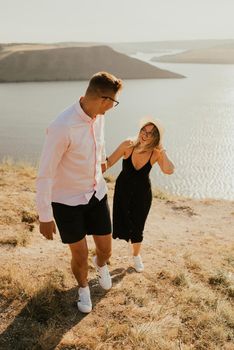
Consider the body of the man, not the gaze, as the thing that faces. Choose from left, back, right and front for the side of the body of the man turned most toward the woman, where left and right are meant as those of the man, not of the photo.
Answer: left

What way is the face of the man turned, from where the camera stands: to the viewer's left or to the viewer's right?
to the viewer's right

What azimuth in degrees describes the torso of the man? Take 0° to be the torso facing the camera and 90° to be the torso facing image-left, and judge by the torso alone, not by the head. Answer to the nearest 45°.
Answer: approximately 315°

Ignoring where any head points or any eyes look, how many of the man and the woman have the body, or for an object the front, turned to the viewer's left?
0

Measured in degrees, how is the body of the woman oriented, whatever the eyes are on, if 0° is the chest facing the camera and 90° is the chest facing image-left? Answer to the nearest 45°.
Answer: approximately 0°

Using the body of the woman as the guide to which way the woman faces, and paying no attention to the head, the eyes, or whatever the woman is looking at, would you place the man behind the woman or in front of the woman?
in front
